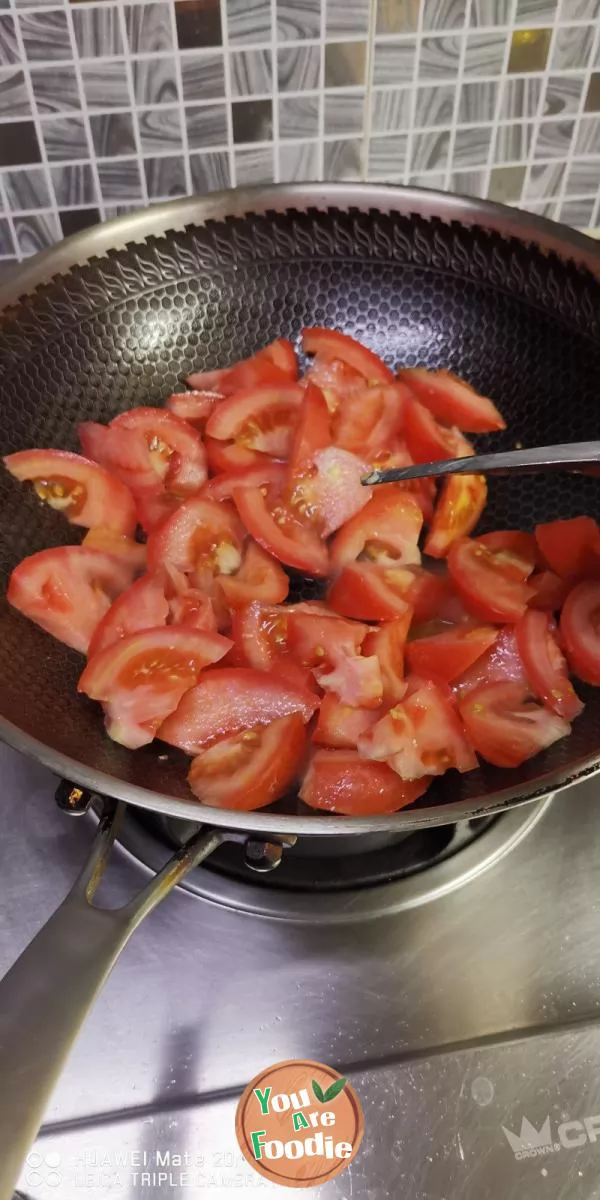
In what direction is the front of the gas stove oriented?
toward the camera
